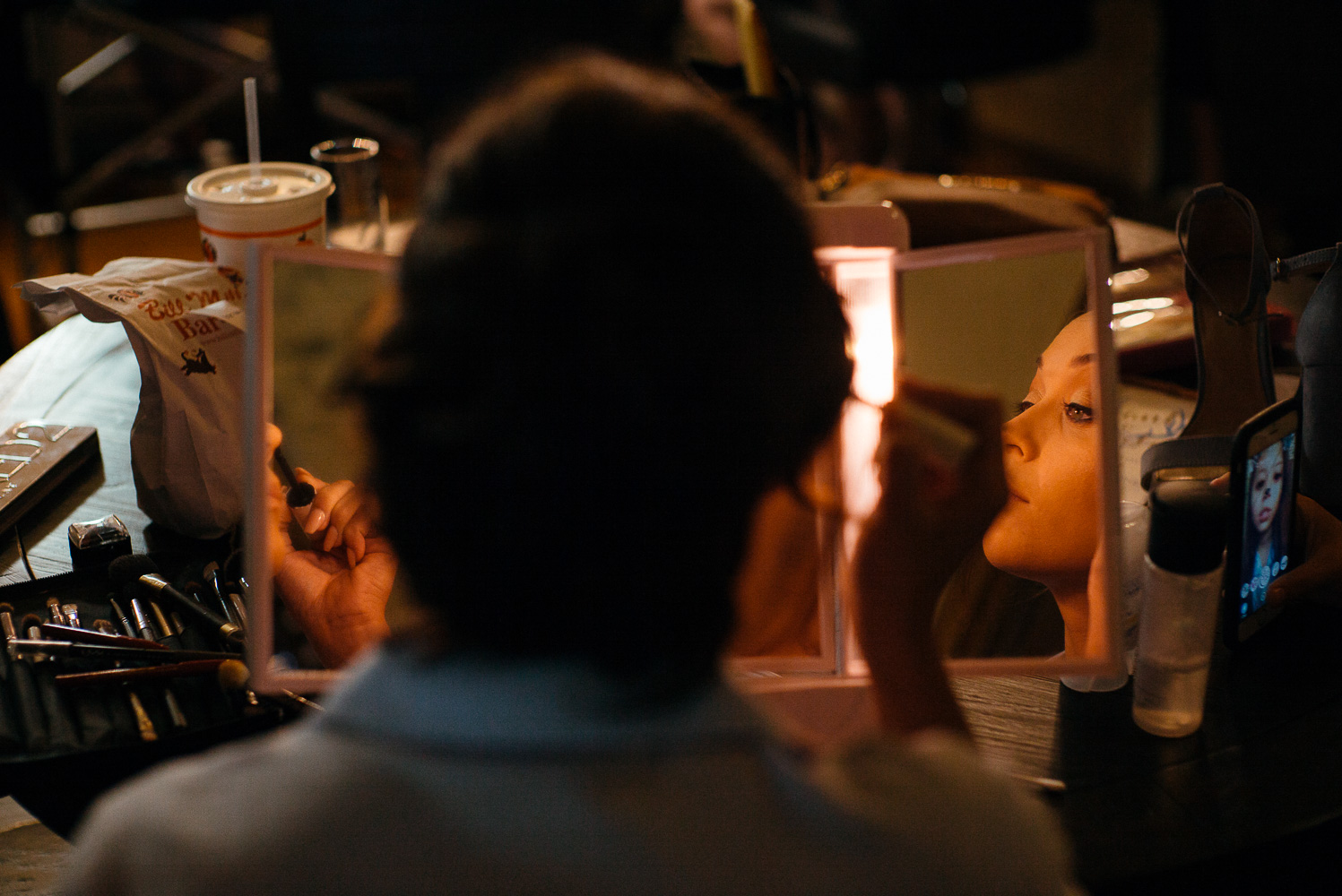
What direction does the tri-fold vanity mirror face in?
toward the camera

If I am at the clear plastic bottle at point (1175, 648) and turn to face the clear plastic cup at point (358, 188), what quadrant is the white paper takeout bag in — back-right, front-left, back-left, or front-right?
front-left

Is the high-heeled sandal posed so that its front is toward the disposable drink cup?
no

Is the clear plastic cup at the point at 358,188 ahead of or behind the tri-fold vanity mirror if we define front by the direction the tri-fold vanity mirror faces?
behind
